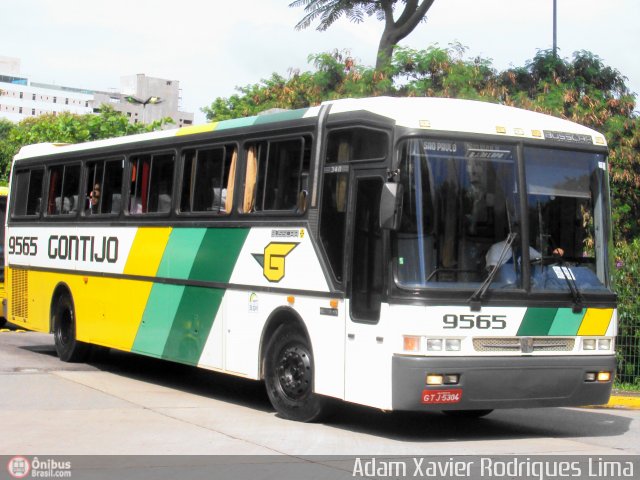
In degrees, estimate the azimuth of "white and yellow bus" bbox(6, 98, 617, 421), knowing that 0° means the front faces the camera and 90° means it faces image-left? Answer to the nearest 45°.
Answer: approximately 315°

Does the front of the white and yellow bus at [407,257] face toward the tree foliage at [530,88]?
no
